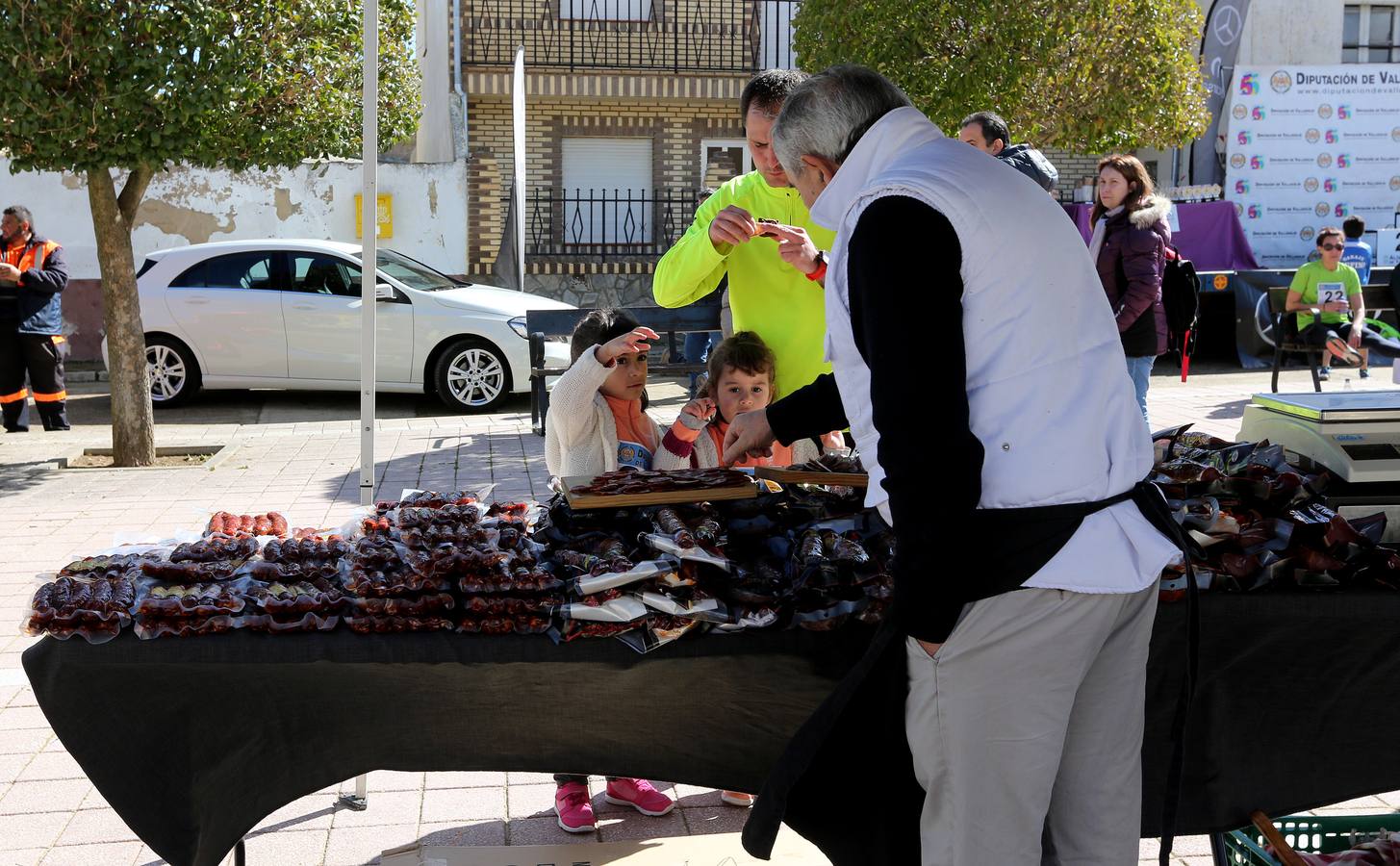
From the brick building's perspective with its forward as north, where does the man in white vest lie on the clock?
The man in white vest is roughly at 12 o'clock from the brick building.

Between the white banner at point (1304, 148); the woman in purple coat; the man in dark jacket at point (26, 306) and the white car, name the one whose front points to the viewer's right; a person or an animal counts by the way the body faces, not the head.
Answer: the white car

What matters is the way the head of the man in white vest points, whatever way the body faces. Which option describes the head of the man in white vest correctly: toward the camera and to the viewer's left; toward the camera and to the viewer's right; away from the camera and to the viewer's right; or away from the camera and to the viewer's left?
away from the camera and to the viewer's left

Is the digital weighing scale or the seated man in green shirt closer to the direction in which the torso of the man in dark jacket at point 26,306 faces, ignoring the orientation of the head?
the digital weighing scale

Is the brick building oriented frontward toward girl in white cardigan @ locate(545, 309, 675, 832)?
yes

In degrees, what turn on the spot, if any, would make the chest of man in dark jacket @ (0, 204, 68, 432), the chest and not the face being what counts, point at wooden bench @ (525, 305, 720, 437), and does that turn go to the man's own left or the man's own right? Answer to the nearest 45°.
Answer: approximately 90° to the man's own left

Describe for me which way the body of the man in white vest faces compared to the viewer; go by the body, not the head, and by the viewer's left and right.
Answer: facing away from the viewer and to the left of the viewer
